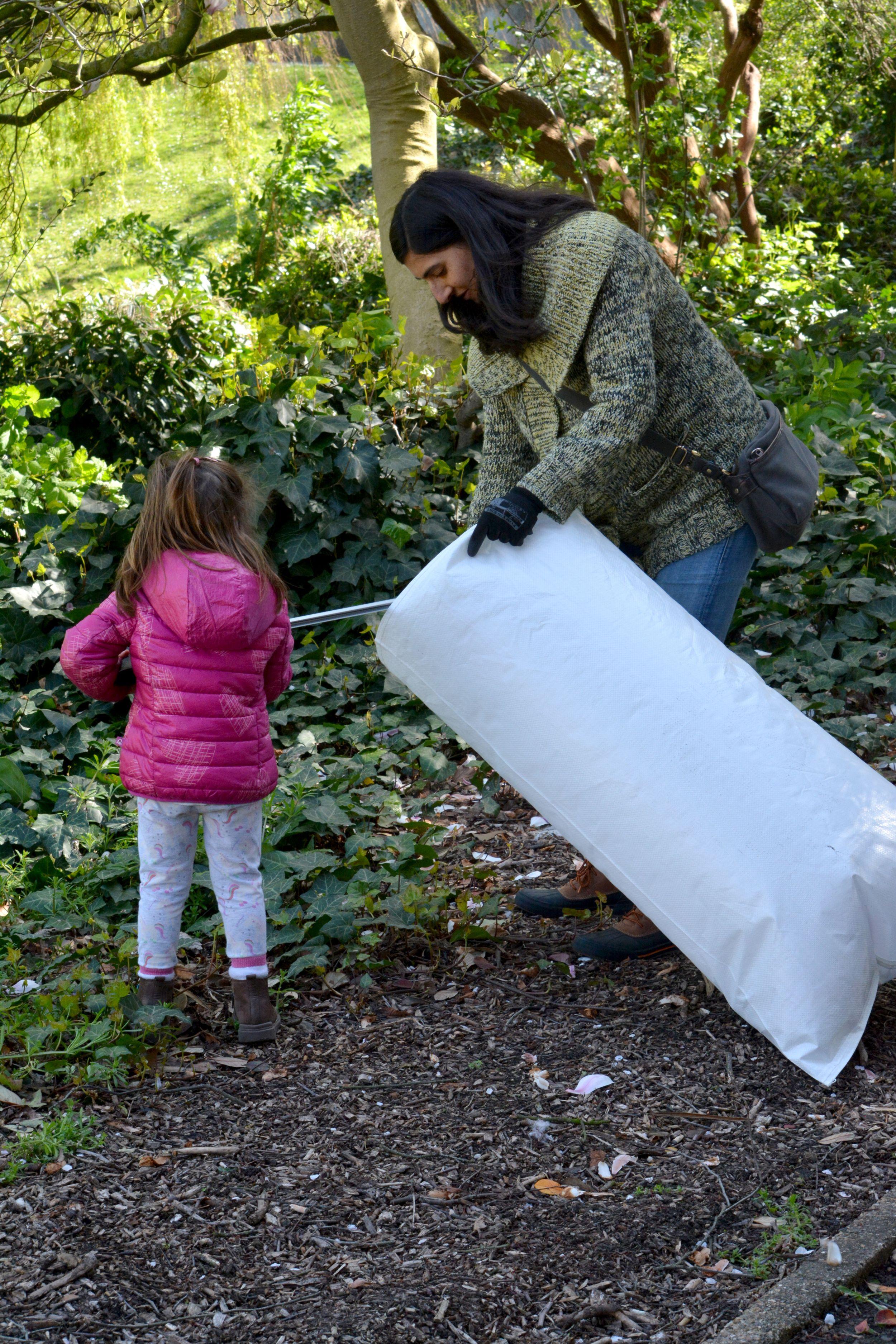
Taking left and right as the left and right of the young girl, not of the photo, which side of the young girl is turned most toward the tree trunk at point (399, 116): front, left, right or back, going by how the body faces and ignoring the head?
front

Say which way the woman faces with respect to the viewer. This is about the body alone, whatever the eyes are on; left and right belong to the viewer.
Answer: facing to the left of the viewer

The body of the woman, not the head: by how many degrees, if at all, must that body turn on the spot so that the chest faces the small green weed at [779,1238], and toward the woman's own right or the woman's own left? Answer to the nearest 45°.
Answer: approximately 90° to the woman's own left

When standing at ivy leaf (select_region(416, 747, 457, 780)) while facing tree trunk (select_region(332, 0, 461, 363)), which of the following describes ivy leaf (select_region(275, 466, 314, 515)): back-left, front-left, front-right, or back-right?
front-left

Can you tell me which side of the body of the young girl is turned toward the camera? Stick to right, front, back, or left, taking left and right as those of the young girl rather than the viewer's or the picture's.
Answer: back

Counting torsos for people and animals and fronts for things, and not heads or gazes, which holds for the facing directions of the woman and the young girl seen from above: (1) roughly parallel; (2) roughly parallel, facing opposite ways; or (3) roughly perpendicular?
roughly perpendicular

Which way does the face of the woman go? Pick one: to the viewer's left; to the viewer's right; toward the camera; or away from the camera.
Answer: to the viewer's left

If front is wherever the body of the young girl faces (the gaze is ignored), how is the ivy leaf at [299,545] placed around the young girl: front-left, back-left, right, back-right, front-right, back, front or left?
front

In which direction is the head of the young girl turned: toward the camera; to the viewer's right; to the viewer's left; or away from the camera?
away from the camera

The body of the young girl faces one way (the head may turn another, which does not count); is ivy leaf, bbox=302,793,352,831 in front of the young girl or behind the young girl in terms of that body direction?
in front

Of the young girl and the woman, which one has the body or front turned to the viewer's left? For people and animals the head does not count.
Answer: the woman

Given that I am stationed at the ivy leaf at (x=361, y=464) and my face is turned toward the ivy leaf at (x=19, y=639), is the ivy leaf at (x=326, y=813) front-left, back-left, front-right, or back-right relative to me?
front-left

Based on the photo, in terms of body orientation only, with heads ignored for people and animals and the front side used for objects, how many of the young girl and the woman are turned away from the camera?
1
